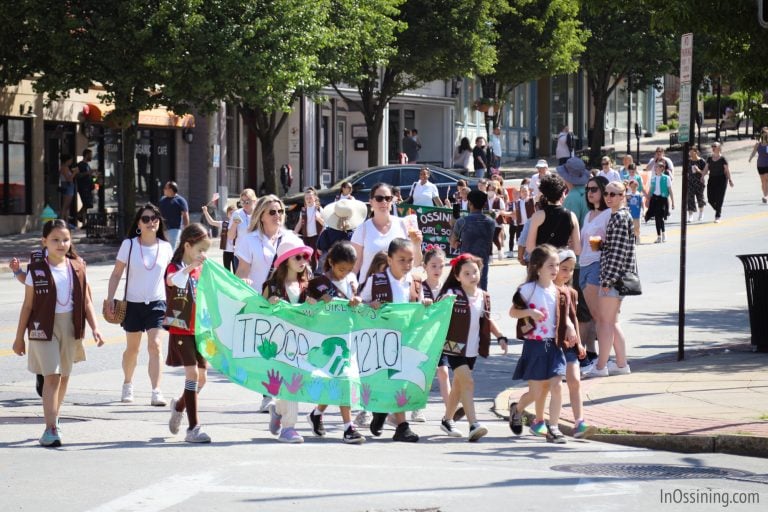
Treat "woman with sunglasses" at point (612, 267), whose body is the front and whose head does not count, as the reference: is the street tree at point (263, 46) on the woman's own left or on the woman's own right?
on the woman's own right

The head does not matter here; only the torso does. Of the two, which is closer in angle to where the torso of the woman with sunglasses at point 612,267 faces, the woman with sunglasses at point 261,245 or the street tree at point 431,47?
the woman with sunglasses

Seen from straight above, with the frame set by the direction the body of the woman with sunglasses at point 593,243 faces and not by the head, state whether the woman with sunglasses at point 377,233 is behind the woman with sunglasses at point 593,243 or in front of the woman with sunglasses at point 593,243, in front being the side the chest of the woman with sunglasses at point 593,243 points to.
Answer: in front

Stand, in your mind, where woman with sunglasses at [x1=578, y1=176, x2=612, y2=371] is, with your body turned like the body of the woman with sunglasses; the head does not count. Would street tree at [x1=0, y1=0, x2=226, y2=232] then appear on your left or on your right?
on your right

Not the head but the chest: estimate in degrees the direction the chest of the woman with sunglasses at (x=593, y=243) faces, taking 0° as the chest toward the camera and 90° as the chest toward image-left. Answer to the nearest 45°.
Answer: approximately 45°

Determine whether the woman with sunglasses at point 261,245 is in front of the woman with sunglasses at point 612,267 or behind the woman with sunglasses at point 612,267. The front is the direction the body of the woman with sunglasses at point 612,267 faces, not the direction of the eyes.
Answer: in front

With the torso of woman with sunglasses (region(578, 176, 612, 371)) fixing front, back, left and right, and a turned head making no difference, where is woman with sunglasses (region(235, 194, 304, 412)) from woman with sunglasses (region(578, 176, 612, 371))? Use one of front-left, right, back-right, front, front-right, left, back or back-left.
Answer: front

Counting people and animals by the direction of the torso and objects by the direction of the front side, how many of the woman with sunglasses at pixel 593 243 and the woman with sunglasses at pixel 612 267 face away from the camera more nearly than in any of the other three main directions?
0

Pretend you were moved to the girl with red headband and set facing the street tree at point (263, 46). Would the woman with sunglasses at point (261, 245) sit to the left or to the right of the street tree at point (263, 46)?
left
